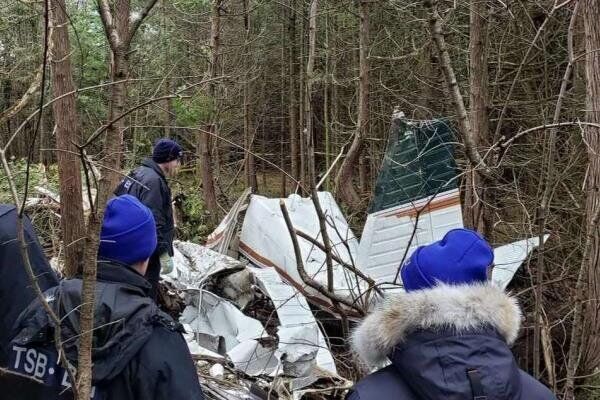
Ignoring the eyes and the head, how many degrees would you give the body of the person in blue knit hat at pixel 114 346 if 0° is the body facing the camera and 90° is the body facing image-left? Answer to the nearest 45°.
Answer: approximately 225°

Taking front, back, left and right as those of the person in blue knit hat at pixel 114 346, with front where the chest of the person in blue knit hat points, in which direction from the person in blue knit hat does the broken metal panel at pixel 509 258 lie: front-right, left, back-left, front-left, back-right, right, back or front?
front

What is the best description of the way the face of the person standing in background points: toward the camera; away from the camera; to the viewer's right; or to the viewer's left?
to the viewer's right

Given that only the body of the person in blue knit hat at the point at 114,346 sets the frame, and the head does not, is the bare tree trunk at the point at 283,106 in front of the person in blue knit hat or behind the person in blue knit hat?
in front

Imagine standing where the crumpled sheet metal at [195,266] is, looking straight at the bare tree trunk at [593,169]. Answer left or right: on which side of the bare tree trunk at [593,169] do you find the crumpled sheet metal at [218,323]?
right

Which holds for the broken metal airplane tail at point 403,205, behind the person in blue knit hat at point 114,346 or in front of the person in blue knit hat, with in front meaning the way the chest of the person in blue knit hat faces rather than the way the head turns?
in front

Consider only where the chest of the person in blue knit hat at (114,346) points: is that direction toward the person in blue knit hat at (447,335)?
no

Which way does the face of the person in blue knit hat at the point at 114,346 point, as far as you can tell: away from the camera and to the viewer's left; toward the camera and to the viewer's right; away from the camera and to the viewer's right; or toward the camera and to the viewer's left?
away from the camera and to the viewer's right

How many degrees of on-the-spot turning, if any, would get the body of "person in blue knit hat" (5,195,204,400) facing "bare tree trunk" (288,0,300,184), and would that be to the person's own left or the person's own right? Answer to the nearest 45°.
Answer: approximately 45° to the person's own left

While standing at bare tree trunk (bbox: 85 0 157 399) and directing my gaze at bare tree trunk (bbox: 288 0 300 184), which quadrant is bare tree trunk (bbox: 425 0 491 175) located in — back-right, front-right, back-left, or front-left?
front-right
